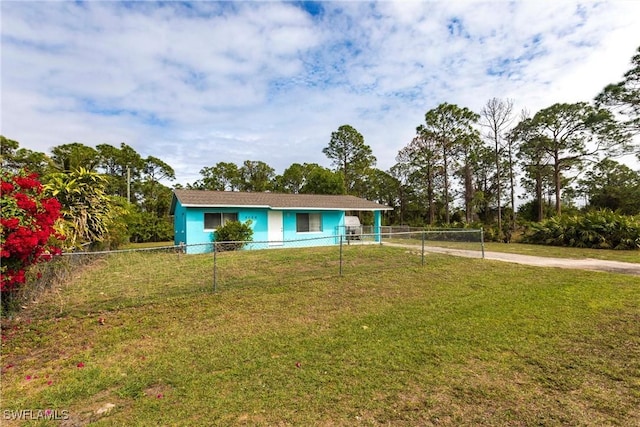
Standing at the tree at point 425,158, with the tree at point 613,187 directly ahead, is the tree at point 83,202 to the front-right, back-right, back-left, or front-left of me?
back-right

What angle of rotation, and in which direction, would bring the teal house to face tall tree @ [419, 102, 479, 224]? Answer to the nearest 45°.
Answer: approximately 90° to its left

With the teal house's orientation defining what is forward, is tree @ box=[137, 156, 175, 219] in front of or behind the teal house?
behind

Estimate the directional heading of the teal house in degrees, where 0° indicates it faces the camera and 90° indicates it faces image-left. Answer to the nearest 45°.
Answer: approximately 315°

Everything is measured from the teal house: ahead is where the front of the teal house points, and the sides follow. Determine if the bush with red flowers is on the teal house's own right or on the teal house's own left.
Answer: on the teal house's own right

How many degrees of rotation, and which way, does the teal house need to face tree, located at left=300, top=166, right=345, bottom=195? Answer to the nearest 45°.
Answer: approximately 135° to its left

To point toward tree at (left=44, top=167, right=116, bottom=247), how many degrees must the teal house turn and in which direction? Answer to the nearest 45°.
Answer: approximately 90° to its right

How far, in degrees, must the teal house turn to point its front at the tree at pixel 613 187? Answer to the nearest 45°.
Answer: approximately 45° to its left

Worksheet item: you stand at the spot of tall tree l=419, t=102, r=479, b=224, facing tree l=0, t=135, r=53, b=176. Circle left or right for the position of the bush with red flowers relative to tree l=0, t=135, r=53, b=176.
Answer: left

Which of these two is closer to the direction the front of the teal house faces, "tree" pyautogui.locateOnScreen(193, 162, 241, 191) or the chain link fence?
the chain link fence
